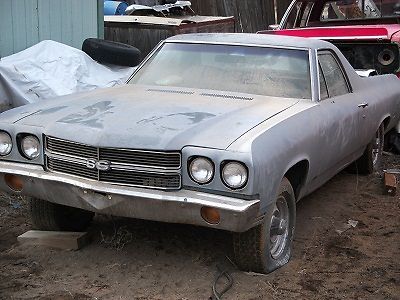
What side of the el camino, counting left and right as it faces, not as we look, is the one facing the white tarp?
right

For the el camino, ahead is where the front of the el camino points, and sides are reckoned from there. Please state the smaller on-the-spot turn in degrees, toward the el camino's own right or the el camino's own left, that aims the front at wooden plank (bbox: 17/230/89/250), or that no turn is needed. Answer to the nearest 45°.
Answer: approximately 45° to the el camino's own right

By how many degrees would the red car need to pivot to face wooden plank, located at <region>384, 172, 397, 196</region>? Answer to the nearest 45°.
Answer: approximately 45° to its left

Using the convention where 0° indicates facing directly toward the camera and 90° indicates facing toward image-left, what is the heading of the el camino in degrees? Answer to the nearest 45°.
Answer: approximately 45°

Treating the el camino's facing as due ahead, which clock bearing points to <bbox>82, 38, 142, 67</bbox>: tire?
The tire is roughly at 4 o'clock from the el camino.
